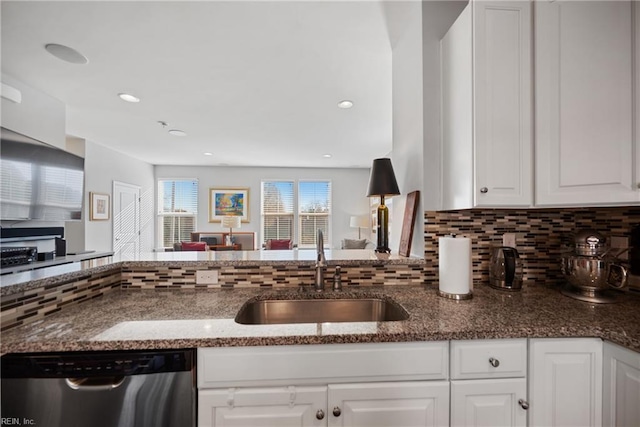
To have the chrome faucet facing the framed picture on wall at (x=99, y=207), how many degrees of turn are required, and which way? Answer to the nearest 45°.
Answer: approximately 135° to its right

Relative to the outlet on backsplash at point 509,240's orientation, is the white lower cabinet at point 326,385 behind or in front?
in front

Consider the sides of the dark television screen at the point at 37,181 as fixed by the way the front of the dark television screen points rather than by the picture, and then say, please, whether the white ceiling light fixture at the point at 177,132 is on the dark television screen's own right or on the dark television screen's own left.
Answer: on the dark television screen's own left

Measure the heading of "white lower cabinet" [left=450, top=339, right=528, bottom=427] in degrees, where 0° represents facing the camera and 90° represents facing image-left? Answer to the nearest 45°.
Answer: approximately 0°

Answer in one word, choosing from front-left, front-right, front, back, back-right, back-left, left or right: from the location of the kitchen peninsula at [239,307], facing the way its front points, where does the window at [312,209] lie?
back

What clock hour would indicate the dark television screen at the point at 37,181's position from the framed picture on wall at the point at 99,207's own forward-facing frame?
The dark television screen is roughly at 2 o'clock from the framed picture on wall.
